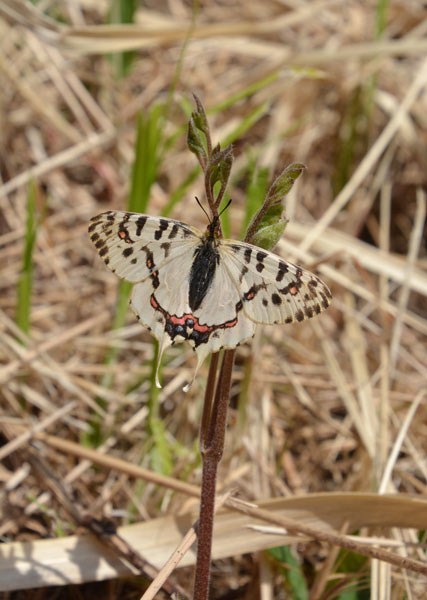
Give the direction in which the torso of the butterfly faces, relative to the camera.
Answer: away from the camera

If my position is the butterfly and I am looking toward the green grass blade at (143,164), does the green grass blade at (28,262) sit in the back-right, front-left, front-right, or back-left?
front-left

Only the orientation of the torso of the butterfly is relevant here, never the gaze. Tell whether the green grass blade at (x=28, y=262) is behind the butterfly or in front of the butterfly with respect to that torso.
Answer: in front
